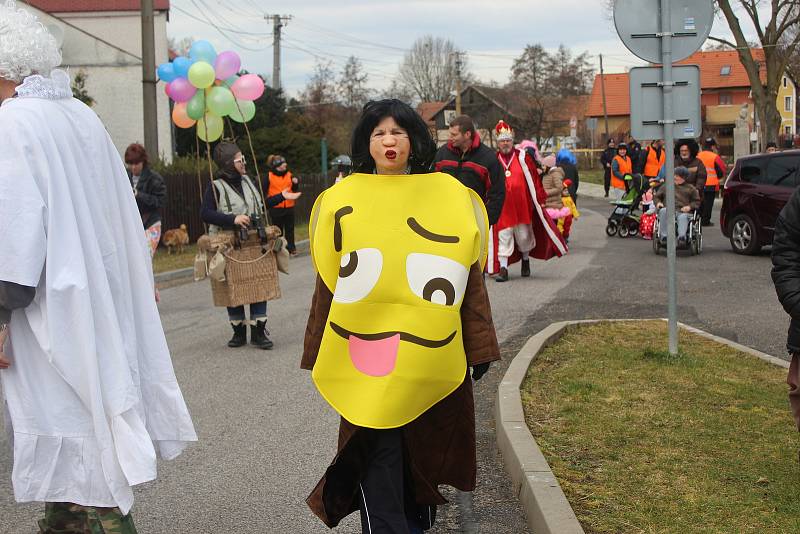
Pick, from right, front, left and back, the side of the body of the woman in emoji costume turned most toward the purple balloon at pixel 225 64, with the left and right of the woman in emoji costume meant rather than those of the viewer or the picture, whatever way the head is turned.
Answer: back

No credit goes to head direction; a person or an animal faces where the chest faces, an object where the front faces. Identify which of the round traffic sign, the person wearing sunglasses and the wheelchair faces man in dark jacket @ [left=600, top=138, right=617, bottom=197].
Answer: the round traffic sign

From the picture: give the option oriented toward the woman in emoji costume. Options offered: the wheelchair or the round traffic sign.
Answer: the wheelchair

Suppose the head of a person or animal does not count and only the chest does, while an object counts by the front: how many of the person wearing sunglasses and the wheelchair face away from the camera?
0

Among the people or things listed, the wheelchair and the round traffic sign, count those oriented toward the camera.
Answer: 1

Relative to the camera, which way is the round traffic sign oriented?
away from the camera

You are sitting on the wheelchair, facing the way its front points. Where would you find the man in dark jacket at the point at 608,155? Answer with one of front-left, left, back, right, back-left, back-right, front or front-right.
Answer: back

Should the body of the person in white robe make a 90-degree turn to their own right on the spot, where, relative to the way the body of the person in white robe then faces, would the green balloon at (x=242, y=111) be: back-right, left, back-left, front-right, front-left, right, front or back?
front-left

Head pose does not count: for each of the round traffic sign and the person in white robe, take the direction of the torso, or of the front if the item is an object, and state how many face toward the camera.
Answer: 0

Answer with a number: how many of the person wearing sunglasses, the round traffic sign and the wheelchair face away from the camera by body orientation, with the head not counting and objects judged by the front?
1

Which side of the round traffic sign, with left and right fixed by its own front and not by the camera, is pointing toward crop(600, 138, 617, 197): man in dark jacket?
front

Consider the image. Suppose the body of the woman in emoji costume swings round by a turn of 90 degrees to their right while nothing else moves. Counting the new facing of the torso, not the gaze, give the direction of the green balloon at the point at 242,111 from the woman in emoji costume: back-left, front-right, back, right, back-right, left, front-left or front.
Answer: right

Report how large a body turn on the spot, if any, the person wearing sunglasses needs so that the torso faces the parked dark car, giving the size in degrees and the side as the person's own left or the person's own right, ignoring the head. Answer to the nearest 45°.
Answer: approximately 90° to the person's own left

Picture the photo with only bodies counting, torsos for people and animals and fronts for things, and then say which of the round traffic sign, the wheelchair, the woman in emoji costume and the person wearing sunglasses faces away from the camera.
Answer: the round traffic sign
